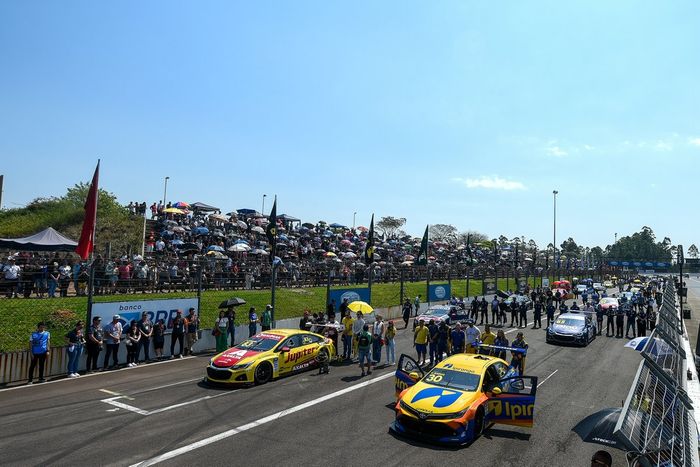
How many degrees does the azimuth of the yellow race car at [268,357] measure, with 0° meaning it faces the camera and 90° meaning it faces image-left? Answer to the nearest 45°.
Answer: approximately 45°

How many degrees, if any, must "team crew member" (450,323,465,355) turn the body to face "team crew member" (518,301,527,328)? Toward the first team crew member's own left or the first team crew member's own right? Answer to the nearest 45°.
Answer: approximately 180°

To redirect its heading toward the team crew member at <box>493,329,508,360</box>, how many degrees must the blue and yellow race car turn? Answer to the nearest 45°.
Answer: approximately 135° to its right

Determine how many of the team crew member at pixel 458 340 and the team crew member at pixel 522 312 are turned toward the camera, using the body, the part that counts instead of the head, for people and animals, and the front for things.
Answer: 2

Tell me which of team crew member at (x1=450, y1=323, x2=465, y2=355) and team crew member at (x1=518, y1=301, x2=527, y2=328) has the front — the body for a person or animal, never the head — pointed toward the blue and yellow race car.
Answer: team crew member at (x1=450, y1=323, x2=465, y2=355)

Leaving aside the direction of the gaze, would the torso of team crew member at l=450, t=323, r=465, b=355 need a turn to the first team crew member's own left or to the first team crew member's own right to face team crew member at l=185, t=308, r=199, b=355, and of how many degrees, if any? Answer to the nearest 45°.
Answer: approximately 90° to the first team crew member's own right

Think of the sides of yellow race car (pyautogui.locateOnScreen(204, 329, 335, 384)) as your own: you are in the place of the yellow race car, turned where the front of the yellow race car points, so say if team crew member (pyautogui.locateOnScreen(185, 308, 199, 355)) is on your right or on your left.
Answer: on your right

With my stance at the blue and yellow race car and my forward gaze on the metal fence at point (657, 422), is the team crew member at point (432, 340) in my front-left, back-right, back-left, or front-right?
back-left
